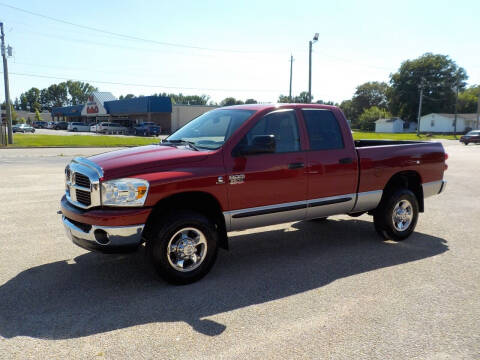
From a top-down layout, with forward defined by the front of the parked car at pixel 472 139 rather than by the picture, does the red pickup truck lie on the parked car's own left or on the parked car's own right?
on the parked car's own left

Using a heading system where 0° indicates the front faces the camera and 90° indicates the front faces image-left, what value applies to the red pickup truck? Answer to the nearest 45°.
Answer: approximately 45°

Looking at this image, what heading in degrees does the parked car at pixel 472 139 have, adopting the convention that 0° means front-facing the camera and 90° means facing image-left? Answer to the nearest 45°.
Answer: approximately 90°

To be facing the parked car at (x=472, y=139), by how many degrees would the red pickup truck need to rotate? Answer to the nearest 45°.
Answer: approximately 180°
